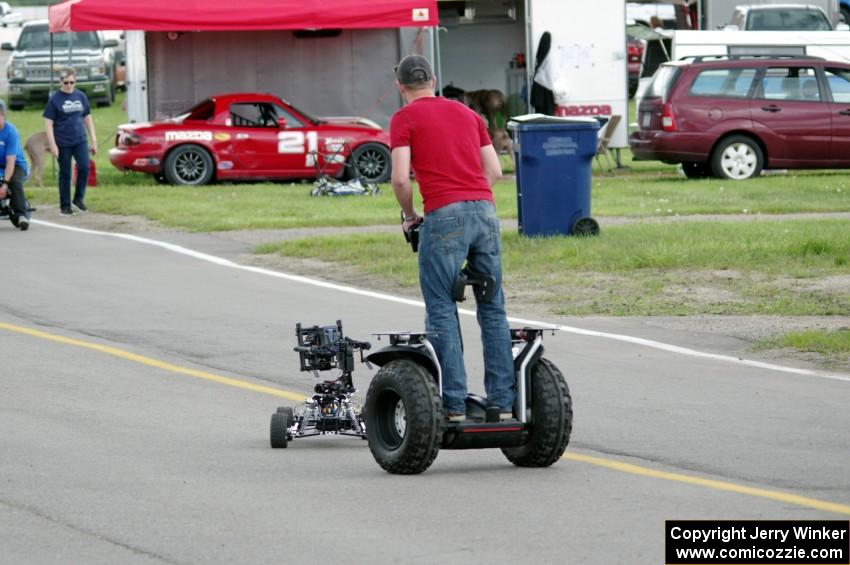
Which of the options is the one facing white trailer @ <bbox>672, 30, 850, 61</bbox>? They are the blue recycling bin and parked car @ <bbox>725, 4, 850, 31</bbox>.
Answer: the parked car

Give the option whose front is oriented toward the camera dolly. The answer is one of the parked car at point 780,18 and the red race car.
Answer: the parked car

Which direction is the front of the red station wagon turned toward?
to the viewer's right

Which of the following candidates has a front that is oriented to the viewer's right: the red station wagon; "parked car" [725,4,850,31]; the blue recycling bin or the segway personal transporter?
the red station wagon

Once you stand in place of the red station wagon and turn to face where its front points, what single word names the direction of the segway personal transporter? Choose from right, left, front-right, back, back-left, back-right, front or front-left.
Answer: right

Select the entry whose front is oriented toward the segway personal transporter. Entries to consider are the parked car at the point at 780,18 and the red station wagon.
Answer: the parked car

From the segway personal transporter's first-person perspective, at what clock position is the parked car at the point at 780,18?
The parked car is roughly at 2 o'clock from the segway personal transporter.

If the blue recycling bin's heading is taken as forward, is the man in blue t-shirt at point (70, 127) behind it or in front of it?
in front

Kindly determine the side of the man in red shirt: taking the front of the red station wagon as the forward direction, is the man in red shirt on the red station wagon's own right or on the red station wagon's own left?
on the red station wagon's own right

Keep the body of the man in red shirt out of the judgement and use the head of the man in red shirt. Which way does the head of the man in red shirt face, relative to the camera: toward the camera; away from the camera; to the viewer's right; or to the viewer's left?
away from the camera

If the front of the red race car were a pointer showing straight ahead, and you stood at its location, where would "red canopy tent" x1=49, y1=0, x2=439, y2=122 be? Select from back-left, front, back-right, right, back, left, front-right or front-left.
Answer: left

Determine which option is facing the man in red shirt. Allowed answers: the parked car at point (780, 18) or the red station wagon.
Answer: the parked car
